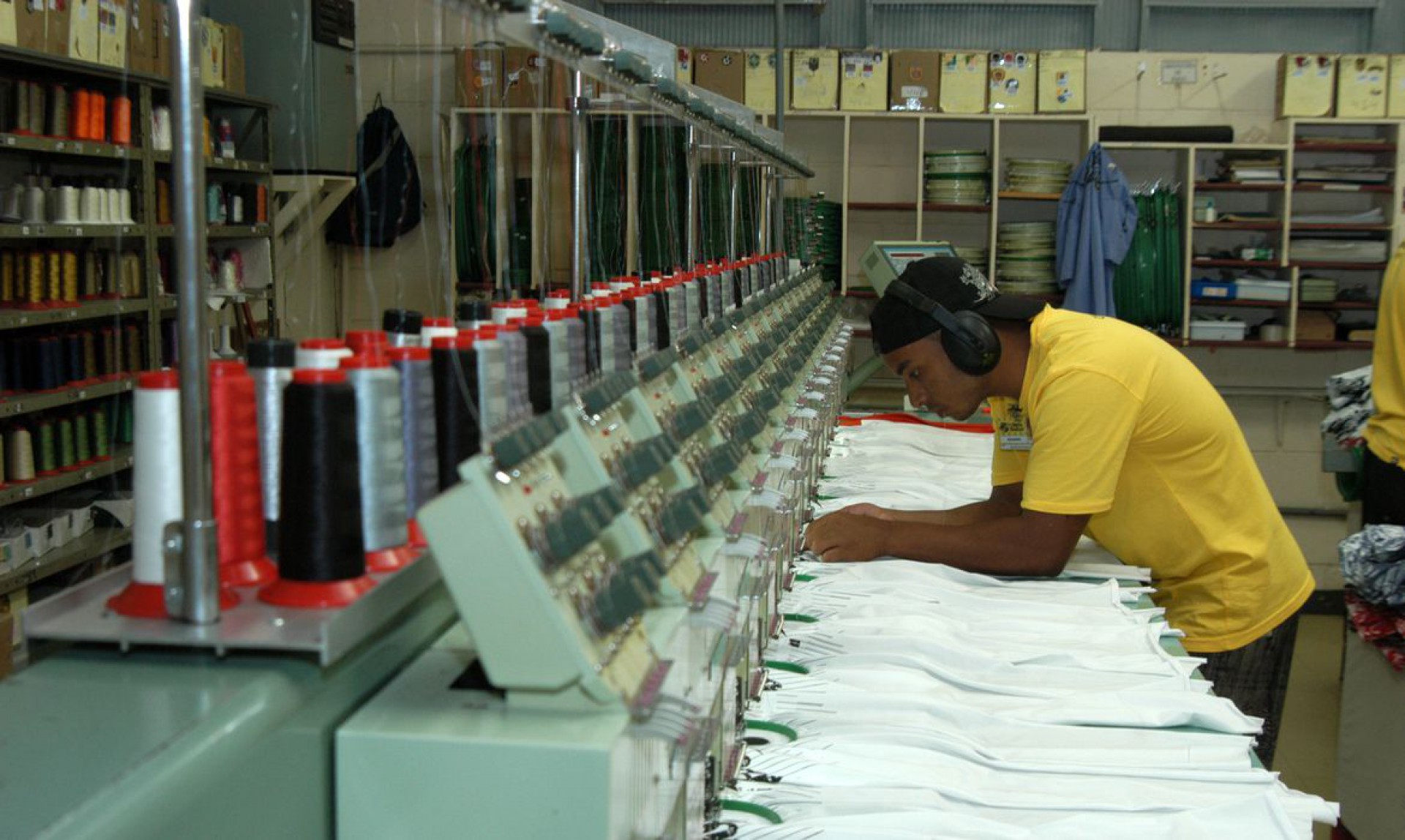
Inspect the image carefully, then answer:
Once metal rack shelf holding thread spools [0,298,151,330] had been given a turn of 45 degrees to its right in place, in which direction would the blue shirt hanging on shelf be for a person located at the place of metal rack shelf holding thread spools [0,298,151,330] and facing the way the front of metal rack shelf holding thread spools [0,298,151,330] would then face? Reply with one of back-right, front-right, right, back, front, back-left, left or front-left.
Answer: left

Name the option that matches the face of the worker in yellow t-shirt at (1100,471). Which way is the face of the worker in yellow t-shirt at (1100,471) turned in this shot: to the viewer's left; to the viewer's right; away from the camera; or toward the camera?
to the viewer's left

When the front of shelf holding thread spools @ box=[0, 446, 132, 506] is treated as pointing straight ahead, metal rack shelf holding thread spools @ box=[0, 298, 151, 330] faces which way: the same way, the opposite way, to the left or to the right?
the same way

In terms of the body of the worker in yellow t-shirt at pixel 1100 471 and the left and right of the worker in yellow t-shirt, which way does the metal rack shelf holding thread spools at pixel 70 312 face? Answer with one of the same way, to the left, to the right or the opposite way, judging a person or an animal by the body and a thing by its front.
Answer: the opposite way

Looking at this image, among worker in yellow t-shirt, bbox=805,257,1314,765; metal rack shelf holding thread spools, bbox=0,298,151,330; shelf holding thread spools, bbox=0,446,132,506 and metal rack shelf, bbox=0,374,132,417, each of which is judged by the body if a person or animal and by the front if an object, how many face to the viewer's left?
1

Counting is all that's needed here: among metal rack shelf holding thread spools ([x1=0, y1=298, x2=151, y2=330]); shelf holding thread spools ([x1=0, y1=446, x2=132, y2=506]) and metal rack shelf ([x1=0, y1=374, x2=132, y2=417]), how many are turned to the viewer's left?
0

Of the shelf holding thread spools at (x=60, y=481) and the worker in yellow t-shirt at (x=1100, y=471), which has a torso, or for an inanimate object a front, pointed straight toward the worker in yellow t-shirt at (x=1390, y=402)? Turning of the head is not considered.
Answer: the shelf holding thread spools

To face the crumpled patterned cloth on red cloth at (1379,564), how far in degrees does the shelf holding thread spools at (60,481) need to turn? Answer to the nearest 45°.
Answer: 0° — it already faces it

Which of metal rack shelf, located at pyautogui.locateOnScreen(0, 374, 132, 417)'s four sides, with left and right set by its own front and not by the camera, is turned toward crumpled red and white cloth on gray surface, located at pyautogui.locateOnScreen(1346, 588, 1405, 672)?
front

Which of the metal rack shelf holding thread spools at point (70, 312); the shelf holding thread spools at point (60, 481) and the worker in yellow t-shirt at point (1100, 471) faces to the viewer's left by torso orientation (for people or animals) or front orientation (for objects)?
the worker in yellow t-shirt

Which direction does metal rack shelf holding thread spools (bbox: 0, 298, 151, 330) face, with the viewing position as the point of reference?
facing the viewer and to the right of the viewer

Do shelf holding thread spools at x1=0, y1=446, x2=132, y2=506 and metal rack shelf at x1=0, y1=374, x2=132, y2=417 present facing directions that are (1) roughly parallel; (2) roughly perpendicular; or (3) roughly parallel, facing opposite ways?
roughly parallel

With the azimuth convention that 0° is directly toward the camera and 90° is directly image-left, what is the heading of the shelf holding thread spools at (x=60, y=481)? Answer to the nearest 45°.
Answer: approximately 315°

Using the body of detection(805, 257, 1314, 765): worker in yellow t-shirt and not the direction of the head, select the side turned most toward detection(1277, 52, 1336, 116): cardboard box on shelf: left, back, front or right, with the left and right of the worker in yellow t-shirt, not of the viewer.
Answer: right

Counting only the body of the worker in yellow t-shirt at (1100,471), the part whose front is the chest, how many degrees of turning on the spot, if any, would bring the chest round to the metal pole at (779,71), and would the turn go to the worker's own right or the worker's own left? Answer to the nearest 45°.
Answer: approximately 90° to the worker's own right

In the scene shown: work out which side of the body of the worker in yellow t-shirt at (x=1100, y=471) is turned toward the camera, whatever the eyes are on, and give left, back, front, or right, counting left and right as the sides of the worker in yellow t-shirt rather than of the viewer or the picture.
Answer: left

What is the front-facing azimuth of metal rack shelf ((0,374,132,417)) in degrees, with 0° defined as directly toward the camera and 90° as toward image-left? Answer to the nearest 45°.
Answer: approximately 315°

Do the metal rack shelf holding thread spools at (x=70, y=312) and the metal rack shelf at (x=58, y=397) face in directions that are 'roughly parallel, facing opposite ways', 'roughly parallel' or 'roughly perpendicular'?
roughly parallel
